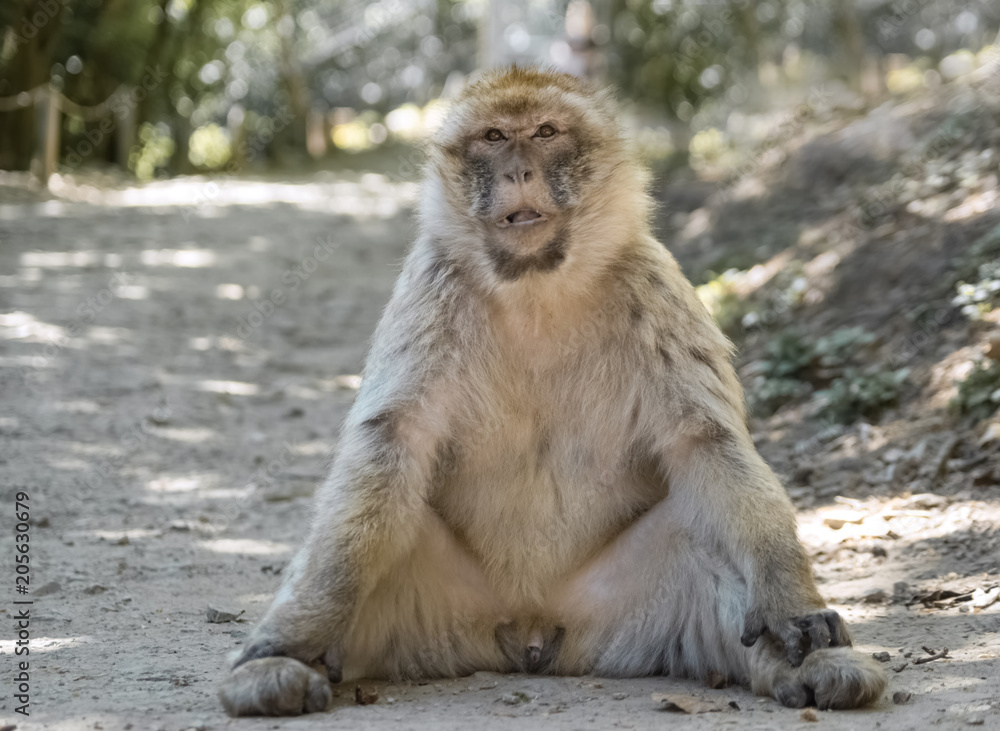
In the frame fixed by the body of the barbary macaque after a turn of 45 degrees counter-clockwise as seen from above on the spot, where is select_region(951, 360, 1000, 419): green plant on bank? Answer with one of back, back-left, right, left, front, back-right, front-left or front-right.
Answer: left

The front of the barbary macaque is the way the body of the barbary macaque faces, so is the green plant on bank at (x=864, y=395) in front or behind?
behind

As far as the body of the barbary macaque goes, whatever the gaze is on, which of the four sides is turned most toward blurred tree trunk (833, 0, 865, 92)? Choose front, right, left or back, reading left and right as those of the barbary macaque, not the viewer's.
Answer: back

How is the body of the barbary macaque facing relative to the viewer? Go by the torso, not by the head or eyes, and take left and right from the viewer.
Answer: facing the viewer

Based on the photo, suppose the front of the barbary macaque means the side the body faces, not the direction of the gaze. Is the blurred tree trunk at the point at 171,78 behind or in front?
behind

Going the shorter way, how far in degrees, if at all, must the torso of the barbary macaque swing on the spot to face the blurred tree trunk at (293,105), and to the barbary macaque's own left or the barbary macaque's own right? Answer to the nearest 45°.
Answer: approximately 180°

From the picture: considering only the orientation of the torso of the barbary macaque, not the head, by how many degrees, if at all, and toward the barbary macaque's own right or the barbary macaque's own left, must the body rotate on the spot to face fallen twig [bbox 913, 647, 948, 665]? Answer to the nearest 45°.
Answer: approximately 90° to the barbary macaque's own left

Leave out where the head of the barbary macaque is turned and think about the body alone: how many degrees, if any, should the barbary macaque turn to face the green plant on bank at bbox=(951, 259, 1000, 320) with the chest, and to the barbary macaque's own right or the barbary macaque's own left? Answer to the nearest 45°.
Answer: approximately 135° to the barbary macaque's own left

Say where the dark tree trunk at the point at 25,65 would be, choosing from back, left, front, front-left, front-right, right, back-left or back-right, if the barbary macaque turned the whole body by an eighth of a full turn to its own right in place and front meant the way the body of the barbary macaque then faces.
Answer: right

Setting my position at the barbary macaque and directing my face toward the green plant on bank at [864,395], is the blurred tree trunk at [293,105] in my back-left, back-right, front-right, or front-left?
front-left
